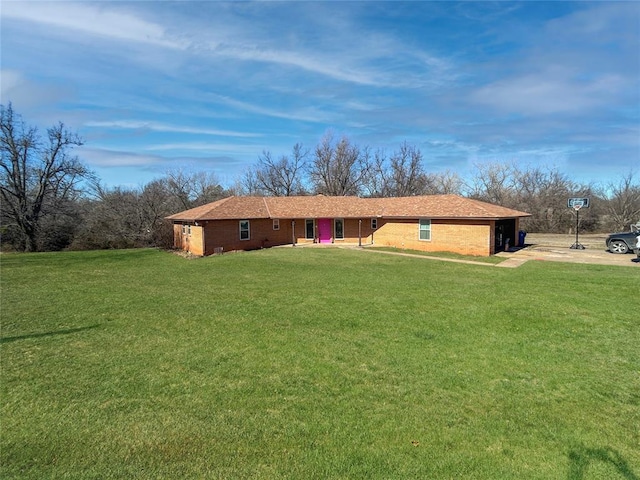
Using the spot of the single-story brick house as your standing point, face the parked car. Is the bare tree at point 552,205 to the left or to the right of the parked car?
left

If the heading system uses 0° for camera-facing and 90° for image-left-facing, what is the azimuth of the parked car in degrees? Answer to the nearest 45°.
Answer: approximately 90°

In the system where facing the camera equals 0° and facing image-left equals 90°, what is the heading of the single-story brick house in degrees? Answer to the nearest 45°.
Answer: approximately 0°

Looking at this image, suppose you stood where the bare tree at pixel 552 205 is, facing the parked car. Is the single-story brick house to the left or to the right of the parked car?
right

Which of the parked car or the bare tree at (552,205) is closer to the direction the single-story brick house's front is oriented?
the parked car

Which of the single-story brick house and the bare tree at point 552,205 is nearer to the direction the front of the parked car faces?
the single-story brick house

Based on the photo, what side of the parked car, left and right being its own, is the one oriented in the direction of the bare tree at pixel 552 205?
right

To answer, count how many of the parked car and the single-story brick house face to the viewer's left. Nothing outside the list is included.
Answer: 1

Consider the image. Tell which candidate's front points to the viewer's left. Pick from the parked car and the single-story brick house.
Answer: the parked car

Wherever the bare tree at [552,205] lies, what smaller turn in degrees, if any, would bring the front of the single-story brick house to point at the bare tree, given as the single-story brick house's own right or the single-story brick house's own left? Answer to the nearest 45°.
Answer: approximately 135° to the single-story brick house's own left

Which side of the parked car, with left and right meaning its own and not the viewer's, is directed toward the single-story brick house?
front
